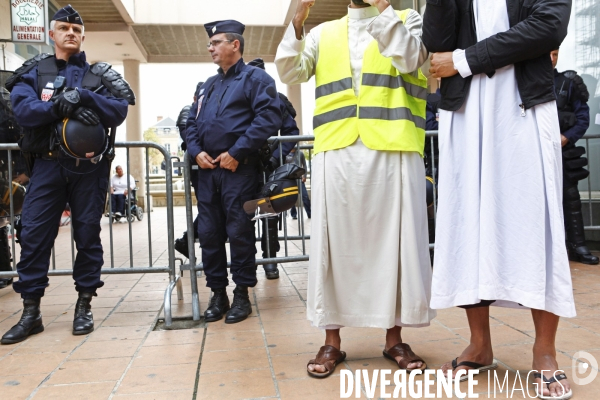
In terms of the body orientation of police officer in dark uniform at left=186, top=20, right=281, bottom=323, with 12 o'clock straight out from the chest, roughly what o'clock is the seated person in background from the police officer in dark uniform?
The seated person in background is roughly at 4 o'clock from the police officer in dark uniform.

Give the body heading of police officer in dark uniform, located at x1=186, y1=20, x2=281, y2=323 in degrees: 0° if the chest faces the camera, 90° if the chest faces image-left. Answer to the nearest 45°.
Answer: approximately 45°

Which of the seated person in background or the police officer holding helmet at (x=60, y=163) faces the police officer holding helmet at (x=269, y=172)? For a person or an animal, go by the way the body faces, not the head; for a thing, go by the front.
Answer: the seated person in background

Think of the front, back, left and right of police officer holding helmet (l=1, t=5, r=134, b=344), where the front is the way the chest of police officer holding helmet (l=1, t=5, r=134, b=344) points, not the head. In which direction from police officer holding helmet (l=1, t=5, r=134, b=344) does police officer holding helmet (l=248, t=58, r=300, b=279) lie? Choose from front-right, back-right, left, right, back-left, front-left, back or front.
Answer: back-left

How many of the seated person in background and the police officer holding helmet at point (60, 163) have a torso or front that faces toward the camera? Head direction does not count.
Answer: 2

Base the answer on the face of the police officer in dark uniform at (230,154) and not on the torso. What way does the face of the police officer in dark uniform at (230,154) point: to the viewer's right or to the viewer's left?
to the viewer's left

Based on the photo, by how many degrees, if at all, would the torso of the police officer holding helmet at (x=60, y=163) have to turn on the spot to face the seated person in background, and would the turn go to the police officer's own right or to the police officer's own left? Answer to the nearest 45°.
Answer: approximately 180°

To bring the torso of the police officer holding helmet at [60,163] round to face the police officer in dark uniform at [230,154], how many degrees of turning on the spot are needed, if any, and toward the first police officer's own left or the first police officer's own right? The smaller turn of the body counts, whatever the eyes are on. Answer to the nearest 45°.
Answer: approximately 90° to the first police officer's own left

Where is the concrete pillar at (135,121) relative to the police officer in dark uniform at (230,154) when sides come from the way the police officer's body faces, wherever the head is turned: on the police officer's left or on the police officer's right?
on the police officer's right

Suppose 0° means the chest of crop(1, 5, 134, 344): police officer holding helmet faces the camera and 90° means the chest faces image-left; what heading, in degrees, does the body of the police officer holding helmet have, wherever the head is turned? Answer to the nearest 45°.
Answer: approximately 0°

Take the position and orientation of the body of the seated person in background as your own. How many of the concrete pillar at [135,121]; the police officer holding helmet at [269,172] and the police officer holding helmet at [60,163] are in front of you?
2
